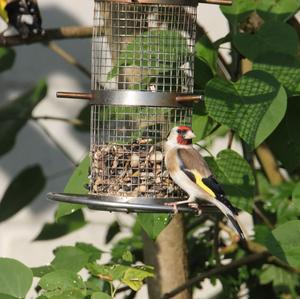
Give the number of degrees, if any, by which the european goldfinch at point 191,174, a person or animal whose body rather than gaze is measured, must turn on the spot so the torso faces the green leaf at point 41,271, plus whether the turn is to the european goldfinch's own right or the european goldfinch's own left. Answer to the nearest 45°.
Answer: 0° — it already faces it

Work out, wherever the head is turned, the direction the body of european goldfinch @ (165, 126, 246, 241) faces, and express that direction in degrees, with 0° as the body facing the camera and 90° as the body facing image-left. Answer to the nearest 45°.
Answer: approximately 90°
